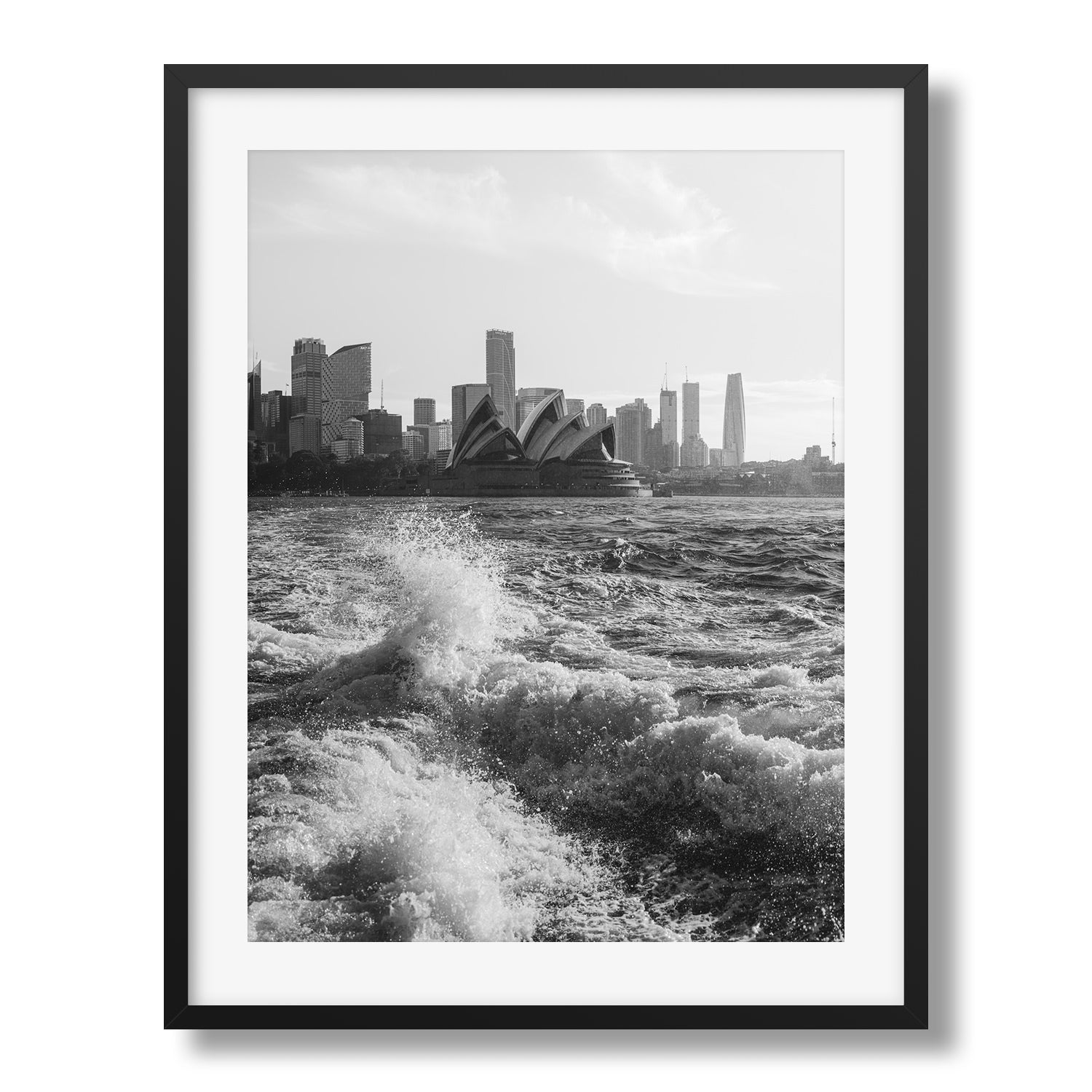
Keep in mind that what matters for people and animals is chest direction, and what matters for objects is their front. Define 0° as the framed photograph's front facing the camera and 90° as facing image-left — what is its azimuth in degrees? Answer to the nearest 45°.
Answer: approximately 0°
